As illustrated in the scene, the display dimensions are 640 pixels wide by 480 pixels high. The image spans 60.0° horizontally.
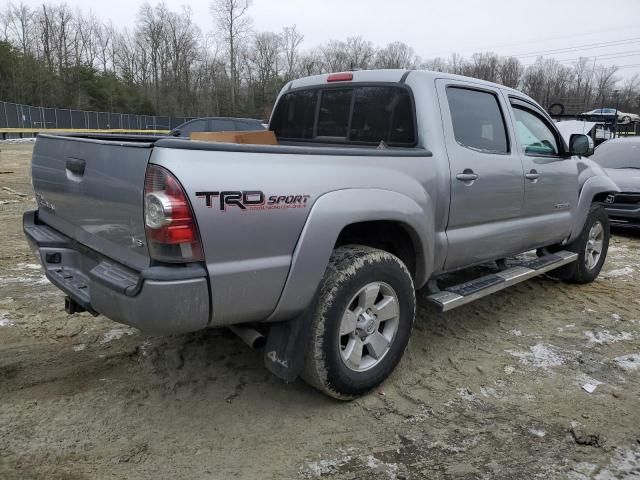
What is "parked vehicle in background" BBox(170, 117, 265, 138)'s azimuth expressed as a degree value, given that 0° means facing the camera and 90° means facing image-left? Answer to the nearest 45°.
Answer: approximately 90°

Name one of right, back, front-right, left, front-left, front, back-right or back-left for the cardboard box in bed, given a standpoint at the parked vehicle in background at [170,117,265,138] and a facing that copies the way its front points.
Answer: left

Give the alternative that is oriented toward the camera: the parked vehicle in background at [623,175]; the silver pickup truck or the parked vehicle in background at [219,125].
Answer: the parked vehicle in background at [623,175]

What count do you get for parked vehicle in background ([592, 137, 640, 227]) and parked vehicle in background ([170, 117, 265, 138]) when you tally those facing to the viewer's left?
1

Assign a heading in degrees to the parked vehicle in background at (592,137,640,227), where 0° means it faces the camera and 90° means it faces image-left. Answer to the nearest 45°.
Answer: approximately 0°

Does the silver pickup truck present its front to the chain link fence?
no

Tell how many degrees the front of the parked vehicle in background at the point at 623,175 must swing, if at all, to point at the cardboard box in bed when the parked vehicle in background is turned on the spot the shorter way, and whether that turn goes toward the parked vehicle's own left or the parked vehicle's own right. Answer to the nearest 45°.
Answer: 0° — it already faces it

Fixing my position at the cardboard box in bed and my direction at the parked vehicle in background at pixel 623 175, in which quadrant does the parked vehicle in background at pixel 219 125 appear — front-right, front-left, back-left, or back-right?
front-left

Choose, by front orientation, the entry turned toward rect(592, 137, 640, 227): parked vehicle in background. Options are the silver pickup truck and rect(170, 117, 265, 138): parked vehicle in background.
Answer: the silver pickup truck

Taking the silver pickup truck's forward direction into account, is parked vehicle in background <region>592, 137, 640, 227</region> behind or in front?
in front

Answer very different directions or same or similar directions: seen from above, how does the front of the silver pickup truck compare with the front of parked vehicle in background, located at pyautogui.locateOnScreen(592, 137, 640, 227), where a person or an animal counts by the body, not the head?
very different directions

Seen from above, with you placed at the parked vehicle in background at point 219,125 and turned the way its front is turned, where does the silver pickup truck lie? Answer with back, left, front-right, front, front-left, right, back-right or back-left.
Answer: left

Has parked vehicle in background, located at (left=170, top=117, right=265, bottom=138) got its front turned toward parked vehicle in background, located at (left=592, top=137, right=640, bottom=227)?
no

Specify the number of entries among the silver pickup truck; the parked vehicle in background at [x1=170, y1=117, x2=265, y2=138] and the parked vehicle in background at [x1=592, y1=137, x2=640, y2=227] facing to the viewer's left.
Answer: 1

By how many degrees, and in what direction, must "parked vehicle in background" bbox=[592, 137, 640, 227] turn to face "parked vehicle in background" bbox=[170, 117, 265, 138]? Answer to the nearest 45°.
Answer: approximately 90° to its right

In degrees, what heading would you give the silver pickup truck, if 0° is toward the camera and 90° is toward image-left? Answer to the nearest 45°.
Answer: approximately 225°
